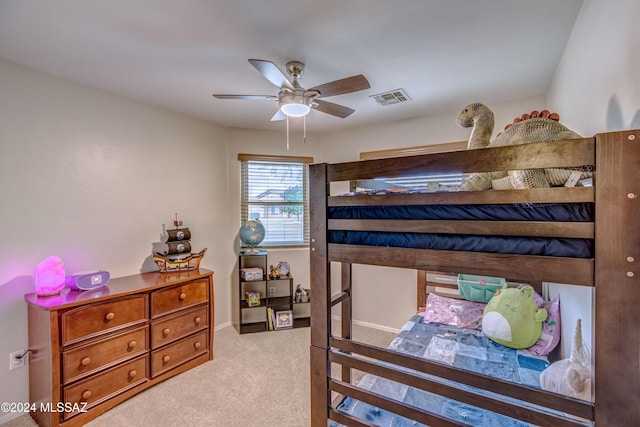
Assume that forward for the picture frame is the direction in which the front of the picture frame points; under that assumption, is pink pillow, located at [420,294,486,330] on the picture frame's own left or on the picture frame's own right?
on the picture frame's own left

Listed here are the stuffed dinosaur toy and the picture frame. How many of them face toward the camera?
1

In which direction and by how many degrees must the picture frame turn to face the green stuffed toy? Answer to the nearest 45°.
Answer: approximately 45° to its left

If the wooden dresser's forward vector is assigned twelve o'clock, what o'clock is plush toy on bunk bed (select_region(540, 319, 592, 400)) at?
The plush toy on bunk bed is roughly at 12 o'clock from the wooden dresser.

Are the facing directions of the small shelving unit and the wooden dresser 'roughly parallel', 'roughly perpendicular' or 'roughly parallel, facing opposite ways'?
roughly perpendicular

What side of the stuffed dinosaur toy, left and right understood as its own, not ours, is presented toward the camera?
left

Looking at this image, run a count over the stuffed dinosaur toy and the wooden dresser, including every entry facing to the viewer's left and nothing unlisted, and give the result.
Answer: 1
